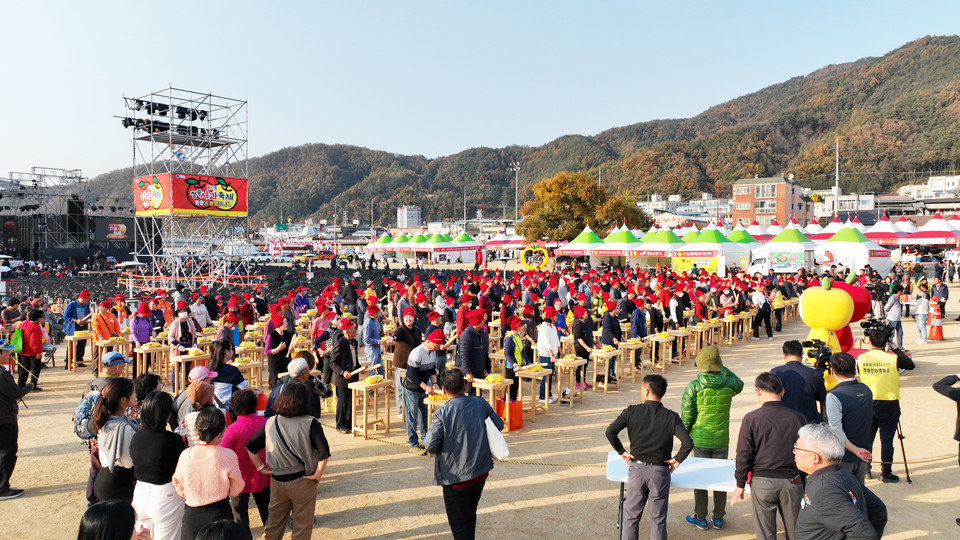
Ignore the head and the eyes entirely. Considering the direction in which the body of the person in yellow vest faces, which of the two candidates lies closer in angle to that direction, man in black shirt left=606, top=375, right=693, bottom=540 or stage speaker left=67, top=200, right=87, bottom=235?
the man in black shirt

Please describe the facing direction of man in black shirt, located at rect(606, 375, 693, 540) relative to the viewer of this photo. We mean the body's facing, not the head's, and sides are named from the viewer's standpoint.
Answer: facing away from the viewer

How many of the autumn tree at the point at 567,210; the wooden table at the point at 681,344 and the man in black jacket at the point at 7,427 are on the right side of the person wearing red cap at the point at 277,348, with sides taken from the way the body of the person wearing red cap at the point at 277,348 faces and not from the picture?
1

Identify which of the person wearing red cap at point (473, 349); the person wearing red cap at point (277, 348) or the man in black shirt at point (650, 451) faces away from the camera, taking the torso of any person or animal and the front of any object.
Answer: the man in black shirt

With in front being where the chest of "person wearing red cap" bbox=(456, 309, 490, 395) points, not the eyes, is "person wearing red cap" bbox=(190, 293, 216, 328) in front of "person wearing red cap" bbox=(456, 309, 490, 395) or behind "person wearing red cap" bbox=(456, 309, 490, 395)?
behind

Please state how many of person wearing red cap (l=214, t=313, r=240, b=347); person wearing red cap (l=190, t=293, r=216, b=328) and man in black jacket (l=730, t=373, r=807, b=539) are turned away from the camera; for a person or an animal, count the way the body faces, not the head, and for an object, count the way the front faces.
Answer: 1

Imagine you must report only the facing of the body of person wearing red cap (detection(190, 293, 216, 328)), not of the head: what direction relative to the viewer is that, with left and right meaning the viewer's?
facing the viewer and to the right of the viewer

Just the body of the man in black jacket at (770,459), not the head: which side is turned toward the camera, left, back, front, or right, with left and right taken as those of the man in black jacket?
back

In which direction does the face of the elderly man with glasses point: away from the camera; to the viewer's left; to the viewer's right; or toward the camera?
to the viewer's left

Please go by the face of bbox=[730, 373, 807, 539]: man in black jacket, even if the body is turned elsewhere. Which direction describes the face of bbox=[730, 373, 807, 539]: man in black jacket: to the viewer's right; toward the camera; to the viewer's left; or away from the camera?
away from the camera
